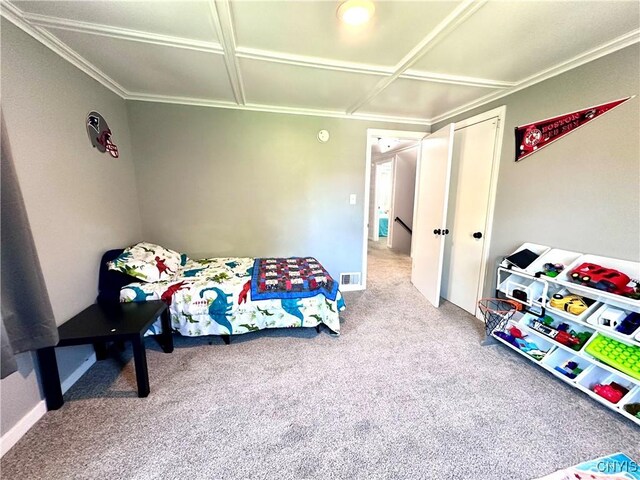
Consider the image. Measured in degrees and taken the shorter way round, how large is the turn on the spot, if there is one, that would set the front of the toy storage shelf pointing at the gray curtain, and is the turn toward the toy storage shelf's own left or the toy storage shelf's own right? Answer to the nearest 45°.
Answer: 0° — it already faces it

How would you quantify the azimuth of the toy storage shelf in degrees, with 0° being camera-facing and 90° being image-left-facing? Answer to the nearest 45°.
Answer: approximately 45°

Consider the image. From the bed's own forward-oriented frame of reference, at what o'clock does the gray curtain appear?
The gray curtain is roughly at 5 o'clock from the bed.

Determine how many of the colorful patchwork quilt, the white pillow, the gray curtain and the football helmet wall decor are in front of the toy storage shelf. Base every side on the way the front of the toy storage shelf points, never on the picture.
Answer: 4

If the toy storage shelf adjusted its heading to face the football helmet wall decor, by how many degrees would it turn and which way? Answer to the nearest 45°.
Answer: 0° — it already faces it

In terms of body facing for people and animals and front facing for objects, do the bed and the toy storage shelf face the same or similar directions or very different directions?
very different directions

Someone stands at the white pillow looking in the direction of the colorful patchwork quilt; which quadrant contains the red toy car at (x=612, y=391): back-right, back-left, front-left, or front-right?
front-right

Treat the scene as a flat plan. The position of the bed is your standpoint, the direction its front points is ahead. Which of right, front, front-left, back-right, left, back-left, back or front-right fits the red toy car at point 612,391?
front-right

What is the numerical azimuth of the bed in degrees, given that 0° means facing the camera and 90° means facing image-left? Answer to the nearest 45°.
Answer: approximately 270°

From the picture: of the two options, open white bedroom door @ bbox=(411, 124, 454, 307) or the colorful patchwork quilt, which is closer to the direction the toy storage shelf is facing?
the colorful patchwork quilt

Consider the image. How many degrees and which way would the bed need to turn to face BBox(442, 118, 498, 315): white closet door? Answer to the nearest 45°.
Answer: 0° — it already faces it

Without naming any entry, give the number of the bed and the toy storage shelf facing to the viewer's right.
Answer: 1

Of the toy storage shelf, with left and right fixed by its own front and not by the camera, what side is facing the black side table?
front
